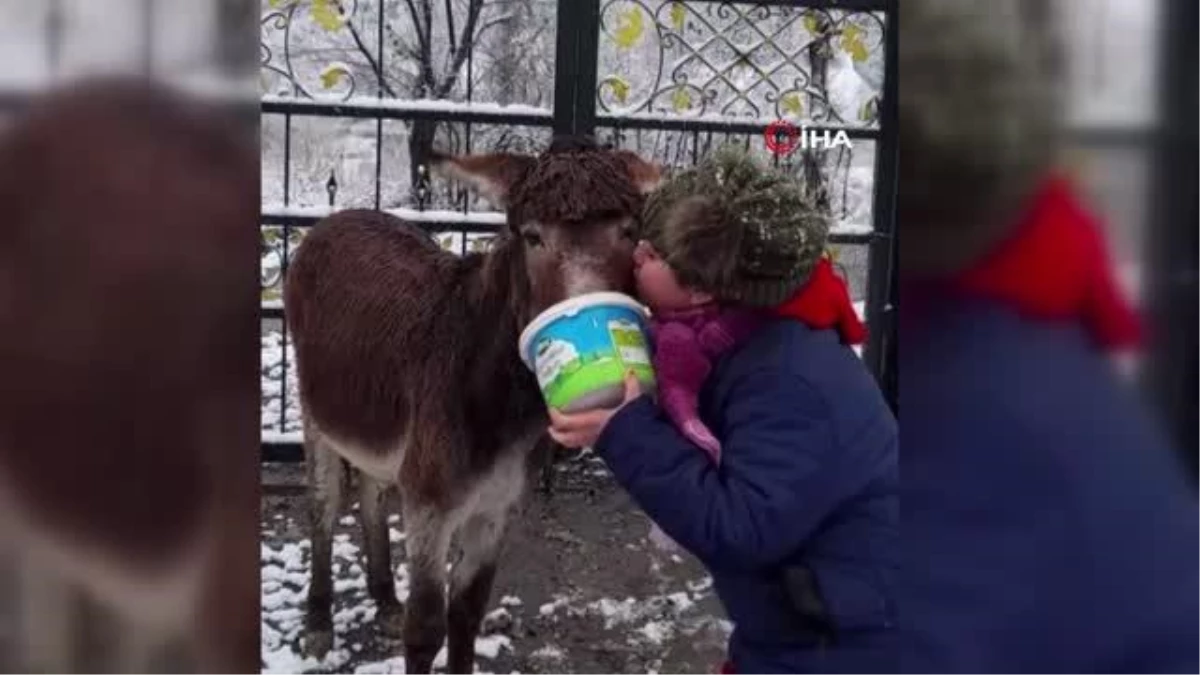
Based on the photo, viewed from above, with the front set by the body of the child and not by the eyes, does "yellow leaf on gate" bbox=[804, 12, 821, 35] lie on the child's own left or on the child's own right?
on the child's own right

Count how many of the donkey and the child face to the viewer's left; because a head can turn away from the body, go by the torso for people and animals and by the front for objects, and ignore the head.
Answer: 1

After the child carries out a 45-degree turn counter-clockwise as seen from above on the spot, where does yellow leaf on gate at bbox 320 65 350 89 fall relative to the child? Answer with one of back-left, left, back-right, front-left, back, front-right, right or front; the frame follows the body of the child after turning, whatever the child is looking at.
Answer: right

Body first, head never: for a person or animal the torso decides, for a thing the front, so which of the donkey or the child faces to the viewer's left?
the child

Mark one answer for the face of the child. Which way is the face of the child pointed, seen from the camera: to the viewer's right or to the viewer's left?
to the viewer's left

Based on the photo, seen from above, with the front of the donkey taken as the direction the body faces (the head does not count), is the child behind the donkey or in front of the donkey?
in front

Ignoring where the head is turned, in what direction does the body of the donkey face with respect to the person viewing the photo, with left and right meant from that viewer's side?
facing the viewer and to the right of the viewer

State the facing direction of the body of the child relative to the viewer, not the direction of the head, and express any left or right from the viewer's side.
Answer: facing to the left of the viewer

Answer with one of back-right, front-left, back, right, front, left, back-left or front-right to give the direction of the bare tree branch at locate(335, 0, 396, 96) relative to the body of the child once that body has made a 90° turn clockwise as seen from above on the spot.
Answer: front-left

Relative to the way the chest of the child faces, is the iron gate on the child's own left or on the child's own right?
on the child's own right
